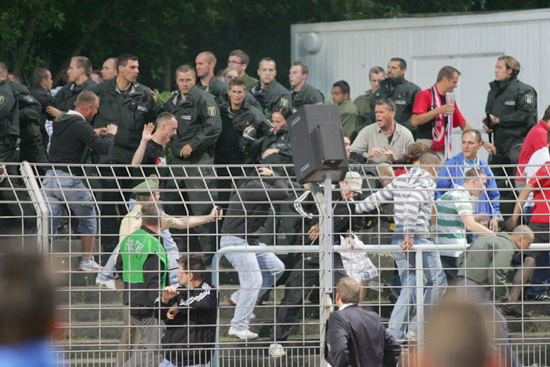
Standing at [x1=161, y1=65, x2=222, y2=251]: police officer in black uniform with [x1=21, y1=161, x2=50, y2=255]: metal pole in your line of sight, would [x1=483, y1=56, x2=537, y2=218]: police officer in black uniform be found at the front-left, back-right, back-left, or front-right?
back-left

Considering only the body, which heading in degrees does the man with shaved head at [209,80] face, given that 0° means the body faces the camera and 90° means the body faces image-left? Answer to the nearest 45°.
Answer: approximately 45°

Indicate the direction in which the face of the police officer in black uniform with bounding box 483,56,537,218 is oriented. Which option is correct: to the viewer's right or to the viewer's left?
to the viewer's left

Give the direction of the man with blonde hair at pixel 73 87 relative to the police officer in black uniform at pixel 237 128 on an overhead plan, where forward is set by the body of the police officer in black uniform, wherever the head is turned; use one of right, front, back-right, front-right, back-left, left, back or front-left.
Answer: right

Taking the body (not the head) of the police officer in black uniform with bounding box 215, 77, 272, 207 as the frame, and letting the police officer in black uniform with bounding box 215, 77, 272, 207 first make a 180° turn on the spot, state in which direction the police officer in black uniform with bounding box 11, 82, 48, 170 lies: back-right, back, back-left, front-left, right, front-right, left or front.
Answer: left

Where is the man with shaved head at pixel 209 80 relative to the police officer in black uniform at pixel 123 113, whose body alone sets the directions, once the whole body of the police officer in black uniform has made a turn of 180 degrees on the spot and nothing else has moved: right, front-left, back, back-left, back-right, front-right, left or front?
right

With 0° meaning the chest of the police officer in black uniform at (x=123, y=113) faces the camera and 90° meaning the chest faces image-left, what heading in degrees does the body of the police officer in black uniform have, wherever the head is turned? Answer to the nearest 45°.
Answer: approximately 315°

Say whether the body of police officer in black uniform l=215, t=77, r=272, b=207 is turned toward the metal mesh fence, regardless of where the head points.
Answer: yes

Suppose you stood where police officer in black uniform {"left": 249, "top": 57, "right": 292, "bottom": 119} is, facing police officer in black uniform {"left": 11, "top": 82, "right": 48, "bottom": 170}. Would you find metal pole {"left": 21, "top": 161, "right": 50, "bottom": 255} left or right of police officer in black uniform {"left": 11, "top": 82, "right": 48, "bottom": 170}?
left

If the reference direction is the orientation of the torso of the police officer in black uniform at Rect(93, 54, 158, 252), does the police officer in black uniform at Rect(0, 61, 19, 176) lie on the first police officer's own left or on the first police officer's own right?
on the first police officer's own right

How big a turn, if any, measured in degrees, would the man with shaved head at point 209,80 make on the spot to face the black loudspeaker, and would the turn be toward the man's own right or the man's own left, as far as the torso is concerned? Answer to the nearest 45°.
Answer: approximately 45° to the man's own left
